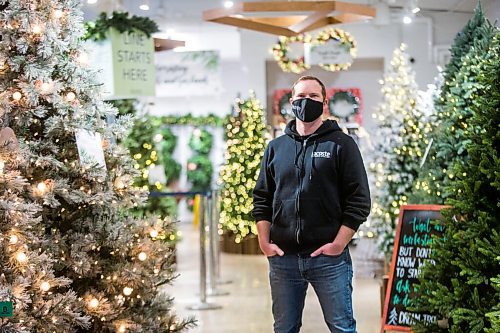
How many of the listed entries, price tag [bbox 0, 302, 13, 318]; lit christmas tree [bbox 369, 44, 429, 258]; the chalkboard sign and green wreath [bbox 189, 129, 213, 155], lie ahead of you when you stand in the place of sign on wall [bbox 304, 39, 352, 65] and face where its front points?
3

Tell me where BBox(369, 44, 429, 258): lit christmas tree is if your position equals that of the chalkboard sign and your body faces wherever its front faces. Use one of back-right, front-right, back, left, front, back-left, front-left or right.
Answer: back

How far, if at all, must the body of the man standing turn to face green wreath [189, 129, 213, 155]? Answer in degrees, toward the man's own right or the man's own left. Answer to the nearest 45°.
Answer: approximately 180°

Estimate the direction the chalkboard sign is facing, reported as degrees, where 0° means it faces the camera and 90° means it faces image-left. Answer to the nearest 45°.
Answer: approximately 0°

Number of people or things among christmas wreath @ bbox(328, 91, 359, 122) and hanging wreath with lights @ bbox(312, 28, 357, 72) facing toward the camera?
2
